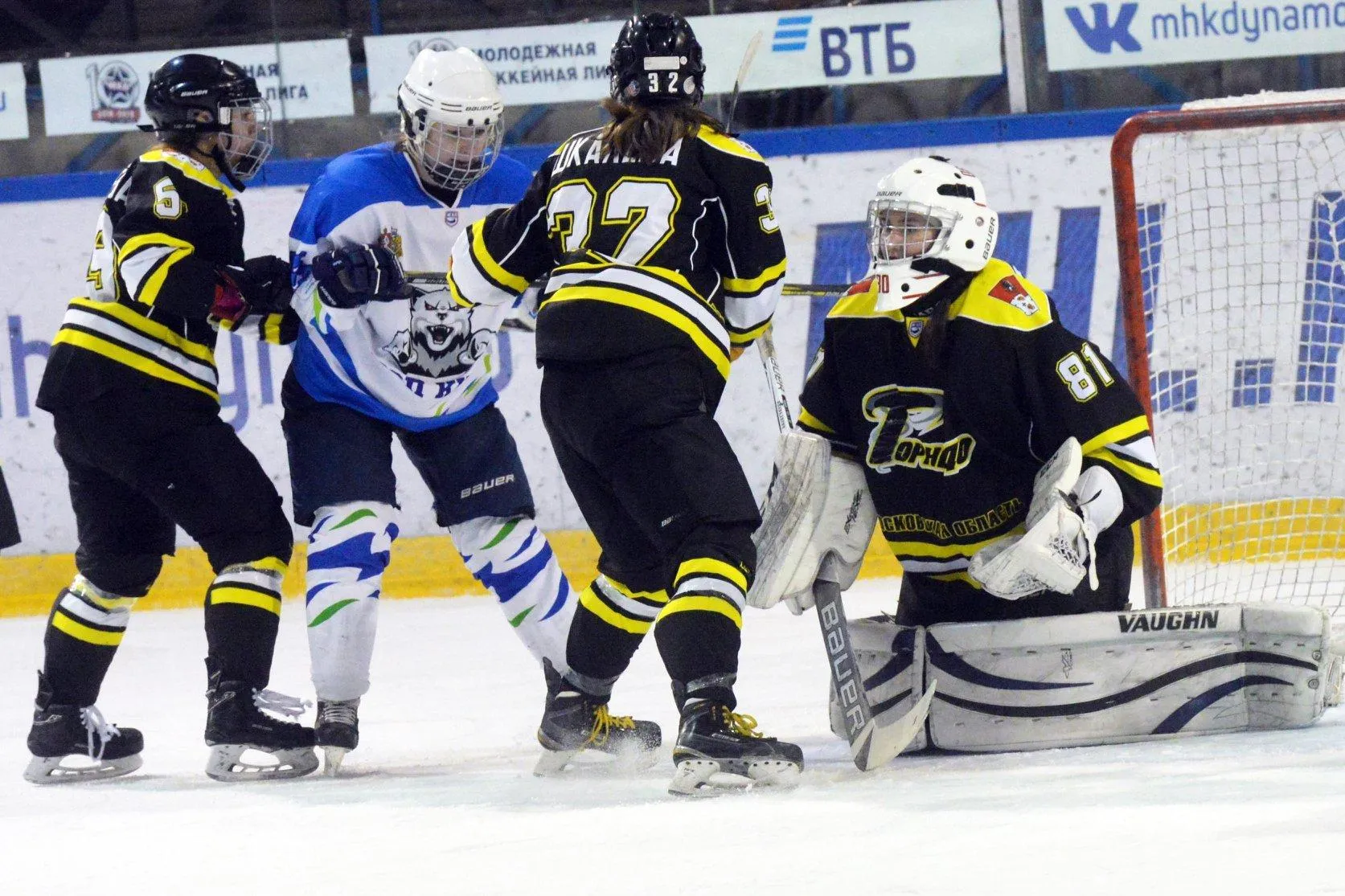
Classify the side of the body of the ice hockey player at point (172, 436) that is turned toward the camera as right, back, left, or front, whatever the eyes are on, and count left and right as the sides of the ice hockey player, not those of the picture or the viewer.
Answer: right

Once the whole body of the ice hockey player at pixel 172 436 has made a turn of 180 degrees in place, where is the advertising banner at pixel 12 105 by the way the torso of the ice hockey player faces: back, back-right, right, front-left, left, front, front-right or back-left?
right

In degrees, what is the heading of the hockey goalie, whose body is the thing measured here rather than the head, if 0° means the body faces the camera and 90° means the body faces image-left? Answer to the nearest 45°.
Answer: approximately 45°

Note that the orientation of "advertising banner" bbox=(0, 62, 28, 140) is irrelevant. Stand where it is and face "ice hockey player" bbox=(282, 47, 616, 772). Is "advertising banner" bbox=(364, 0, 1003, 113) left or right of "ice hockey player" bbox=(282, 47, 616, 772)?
left

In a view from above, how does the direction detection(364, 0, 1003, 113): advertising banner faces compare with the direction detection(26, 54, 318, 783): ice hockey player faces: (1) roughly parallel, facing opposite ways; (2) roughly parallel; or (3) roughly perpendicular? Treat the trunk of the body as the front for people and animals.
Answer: roughly perpendicular

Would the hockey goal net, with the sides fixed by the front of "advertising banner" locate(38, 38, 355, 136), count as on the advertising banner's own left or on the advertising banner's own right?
on the advertising banner's own left

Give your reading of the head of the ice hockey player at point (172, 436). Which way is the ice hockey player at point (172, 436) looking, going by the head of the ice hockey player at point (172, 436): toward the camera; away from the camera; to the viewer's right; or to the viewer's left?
to the viewer's right

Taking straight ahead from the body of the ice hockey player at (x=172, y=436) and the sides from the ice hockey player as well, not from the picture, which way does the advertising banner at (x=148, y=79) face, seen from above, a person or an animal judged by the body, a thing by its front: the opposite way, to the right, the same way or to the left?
to the right

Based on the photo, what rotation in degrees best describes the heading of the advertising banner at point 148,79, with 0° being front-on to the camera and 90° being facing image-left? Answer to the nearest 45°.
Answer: approximately 0°

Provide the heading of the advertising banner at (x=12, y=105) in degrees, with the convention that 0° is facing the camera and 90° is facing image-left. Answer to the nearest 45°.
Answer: approximately 0°

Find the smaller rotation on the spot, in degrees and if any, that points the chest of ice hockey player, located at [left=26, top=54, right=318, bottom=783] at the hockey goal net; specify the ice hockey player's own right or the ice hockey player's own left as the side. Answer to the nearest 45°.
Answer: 0° — they already face it
